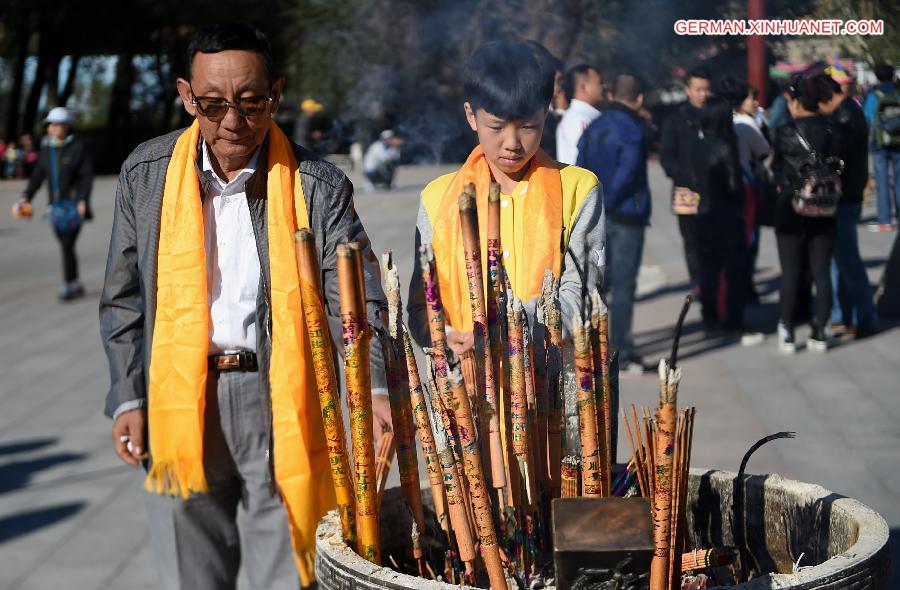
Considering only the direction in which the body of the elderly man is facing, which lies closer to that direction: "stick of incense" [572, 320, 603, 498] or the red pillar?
the stick of incense

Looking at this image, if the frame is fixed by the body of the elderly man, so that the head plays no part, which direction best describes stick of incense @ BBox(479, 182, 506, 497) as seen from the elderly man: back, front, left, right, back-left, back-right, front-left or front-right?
front-left

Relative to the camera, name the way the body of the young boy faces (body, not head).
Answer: toward the camera

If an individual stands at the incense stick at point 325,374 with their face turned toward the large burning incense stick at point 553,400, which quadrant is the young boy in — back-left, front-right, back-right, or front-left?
front-left

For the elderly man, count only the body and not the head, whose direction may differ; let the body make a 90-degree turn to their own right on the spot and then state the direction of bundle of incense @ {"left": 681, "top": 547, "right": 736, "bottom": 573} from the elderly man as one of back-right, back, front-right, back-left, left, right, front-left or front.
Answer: back-left

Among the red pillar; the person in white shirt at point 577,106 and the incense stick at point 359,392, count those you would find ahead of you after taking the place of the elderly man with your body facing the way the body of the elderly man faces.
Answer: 1

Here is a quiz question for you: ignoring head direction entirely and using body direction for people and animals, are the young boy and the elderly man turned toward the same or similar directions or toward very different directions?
same or similar directions

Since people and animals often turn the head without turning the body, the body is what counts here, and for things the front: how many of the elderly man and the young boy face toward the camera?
2

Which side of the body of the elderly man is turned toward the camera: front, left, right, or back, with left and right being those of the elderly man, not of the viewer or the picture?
front
